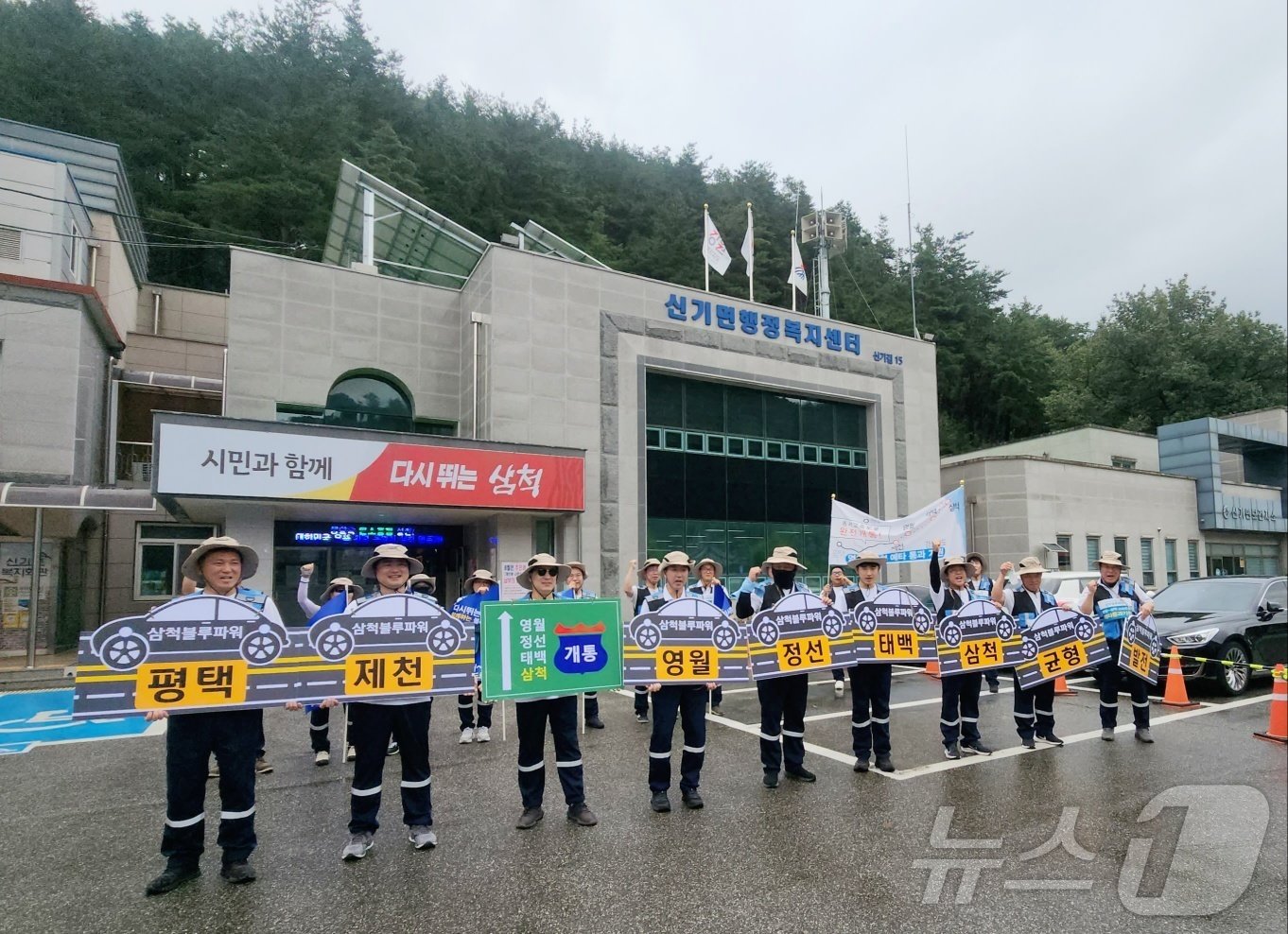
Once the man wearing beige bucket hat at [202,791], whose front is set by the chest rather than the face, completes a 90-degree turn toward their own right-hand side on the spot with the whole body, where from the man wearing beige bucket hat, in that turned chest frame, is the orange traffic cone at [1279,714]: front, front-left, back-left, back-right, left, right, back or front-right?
back

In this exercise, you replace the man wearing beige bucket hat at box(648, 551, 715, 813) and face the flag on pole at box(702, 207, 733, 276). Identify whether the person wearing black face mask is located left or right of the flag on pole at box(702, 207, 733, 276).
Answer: right

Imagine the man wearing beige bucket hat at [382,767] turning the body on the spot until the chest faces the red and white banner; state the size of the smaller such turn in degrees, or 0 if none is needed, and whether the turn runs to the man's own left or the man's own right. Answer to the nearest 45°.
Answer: approximately 180°

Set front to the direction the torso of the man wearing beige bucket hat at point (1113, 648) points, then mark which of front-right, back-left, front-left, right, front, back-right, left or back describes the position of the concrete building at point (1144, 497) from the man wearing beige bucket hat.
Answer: back

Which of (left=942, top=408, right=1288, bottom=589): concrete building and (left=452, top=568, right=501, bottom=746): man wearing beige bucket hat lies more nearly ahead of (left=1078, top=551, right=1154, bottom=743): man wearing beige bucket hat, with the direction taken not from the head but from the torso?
the man wearing beige bucket hat

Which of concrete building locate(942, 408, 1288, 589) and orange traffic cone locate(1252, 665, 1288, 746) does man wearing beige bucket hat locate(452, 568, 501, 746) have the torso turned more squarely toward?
the orange traffic cone

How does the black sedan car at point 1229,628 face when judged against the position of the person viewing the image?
facing the viewer and to the left of the viewer

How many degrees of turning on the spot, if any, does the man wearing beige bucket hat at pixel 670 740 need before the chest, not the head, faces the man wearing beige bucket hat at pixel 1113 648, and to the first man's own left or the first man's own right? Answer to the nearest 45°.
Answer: approximately 135° to the first man's own left

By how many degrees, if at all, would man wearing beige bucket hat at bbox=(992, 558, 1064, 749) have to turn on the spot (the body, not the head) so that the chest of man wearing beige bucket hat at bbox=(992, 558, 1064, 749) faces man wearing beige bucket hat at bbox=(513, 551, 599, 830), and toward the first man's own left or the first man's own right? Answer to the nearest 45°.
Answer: approximately 45° to the first man's own right
